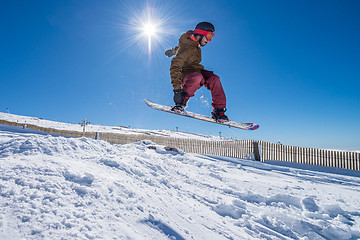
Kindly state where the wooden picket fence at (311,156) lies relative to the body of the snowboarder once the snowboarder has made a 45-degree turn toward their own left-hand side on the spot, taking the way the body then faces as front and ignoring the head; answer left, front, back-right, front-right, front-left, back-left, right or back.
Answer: front-left

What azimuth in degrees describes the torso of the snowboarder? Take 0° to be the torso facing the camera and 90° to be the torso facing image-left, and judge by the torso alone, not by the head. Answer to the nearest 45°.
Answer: approximately 315°

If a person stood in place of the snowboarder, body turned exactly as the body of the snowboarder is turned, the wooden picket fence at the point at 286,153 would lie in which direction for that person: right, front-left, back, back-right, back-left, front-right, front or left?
left
